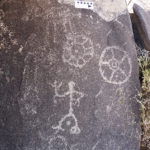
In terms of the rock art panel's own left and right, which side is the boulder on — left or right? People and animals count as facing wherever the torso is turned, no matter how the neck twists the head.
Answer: on its left

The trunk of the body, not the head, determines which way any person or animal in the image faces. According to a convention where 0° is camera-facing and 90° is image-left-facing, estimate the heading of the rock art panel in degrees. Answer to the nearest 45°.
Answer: approximately 0°
